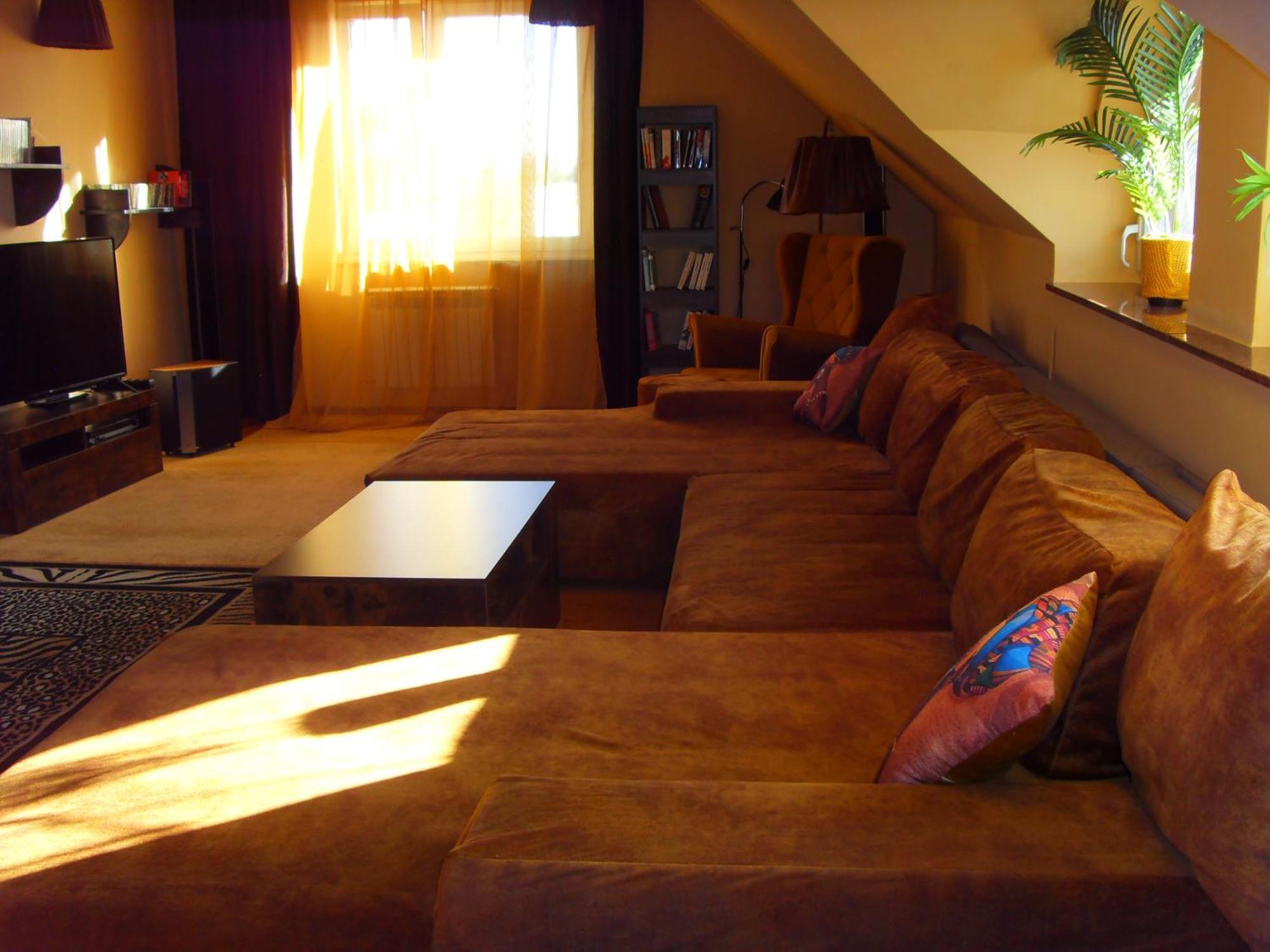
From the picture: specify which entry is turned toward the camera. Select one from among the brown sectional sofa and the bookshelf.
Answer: the bookshelf

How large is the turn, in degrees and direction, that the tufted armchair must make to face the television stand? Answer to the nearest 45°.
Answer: approximately 45° to its right

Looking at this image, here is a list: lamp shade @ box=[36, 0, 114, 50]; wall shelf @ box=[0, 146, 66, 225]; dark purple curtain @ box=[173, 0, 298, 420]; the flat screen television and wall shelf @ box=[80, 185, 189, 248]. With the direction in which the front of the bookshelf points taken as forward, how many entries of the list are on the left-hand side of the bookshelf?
0

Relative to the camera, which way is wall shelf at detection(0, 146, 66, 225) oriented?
to the viewer's right

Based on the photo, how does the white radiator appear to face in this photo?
toward the camera

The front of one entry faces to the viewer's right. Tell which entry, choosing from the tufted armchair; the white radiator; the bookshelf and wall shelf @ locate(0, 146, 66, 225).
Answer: the wall shelf

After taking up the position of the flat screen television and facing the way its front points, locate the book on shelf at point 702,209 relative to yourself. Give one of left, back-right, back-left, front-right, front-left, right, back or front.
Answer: front-left

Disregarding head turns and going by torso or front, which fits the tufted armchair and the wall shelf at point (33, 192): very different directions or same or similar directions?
very different directions

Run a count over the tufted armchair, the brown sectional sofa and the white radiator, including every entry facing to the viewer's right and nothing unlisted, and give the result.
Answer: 0

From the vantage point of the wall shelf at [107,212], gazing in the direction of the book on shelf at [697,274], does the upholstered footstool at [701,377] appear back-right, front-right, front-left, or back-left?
front-right

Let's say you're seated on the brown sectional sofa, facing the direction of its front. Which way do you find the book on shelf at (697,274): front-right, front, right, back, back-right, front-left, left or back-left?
right

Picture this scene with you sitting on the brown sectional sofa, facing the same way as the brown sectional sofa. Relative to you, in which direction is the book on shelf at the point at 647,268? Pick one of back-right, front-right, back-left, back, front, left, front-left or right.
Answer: right

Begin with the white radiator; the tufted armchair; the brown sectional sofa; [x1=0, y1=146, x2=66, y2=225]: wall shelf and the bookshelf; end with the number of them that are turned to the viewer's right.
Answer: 1

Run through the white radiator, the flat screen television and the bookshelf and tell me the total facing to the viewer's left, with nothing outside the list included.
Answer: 0

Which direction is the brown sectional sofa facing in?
to the viewer's left

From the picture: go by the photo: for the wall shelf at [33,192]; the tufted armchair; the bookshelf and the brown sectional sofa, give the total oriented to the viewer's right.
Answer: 1

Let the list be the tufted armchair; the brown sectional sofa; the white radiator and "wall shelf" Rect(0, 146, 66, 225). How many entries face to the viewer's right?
1

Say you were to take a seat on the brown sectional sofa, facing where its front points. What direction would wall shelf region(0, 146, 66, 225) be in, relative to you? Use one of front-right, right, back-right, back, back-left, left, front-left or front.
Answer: front-right

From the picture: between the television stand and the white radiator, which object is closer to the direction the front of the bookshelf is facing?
the television stand

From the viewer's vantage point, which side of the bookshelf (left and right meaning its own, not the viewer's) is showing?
front

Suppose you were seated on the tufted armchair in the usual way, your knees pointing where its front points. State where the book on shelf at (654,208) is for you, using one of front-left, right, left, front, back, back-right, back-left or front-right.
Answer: right
